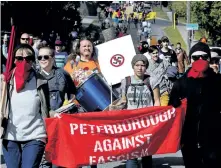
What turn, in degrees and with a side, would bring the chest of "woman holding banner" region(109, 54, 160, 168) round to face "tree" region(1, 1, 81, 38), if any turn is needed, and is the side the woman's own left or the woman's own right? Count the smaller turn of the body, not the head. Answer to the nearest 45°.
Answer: approximately 180°

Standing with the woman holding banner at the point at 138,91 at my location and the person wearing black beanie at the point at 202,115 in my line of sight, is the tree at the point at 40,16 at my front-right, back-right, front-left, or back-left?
back-left

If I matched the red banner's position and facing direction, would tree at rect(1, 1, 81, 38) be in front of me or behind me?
behind

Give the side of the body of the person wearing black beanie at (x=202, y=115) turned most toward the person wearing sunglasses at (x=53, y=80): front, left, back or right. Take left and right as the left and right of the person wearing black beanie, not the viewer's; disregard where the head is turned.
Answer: right

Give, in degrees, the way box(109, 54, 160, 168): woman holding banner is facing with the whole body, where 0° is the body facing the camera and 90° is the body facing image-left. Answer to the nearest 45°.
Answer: approximately 0°

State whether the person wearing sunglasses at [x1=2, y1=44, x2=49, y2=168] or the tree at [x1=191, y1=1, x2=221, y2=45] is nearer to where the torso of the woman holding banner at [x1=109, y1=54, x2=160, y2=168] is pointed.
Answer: the person wearing sunglasses
